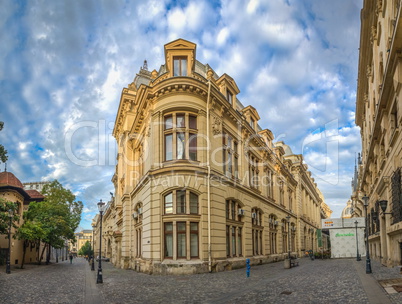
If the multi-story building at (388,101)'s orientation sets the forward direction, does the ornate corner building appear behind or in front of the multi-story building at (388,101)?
in front

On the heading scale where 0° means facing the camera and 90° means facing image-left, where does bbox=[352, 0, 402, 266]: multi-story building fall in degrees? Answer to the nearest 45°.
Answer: approximately 90°
